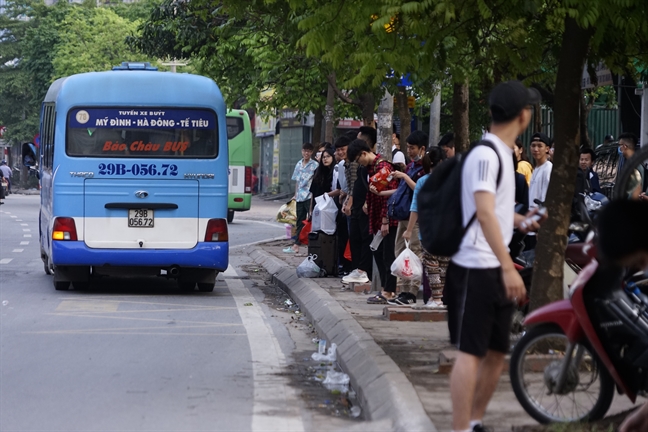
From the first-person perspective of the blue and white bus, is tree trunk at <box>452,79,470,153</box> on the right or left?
on its right

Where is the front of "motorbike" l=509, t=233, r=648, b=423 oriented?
to the viewer's left

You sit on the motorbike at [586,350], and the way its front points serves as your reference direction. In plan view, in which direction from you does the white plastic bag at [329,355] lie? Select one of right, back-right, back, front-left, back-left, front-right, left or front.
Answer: front-right

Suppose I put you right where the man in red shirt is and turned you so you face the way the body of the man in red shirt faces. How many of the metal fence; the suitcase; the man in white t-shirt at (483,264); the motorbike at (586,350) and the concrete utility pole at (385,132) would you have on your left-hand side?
2

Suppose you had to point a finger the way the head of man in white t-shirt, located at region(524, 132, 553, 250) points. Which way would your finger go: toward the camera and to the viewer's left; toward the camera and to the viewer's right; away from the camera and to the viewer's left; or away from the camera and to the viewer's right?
toward the camera and to the viewer's left

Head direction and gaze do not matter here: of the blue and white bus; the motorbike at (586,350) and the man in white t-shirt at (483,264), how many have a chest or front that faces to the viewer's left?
1

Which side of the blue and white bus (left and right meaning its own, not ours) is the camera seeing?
back

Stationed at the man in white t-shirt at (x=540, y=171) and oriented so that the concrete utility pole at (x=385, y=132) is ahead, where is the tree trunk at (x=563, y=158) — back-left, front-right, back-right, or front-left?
back-left

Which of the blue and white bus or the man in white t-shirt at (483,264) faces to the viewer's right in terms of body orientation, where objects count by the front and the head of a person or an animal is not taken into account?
the man in white t-shirt

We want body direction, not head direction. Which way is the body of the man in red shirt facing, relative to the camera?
to the viewer's left
